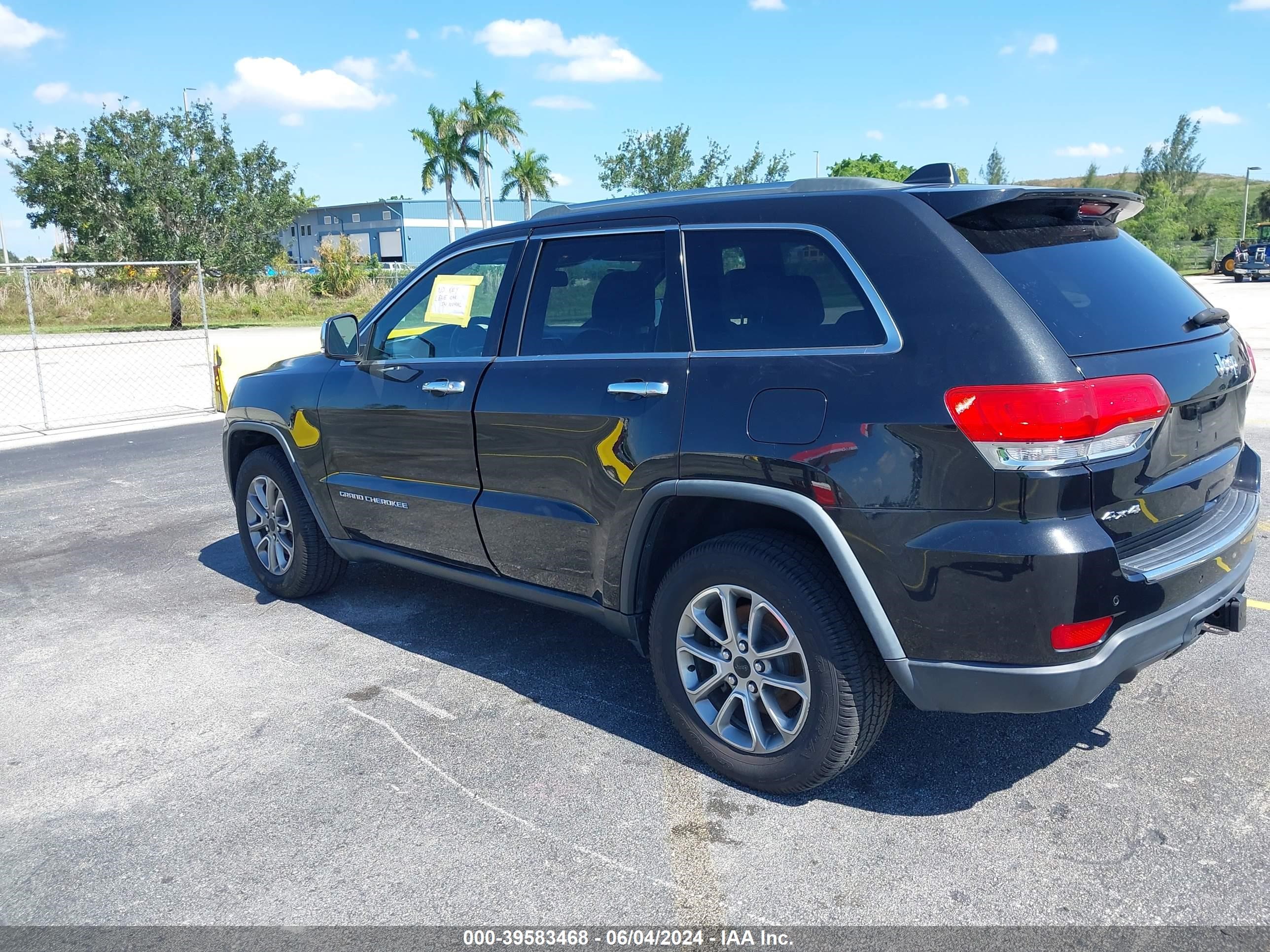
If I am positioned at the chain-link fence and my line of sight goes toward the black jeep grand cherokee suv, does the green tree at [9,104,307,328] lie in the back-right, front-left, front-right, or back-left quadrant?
back-left

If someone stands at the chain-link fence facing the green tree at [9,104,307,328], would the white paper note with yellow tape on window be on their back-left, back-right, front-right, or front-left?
back-right

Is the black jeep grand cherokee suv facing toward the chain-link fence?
yes

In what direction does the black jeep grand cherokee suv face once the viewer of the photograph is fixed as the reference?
facing away from the viewer and to the left of the viewer

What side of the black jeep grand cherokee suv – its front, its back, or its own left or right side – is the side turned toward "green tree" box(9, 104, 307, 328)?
front
